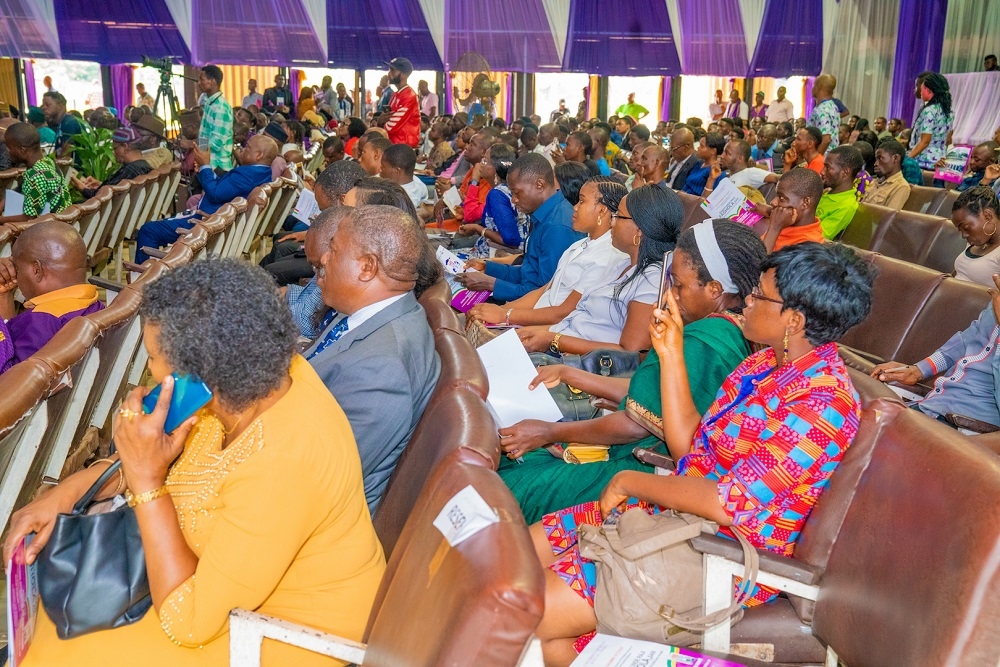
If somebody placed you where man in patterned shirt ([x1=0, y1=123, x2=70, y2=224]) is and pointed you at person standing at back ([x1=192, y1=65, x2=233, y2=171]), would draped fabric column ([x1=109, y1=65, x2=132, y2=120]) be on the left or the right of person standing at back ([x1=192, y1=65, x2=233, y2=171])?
left

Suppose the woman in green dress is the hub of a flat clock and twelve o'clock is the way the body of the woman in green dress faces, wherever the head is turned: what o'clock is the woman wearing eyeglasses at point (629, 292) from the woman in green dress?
The woman wearing eyeglasses is roughly at 3 o'clock from the woman in green dress.

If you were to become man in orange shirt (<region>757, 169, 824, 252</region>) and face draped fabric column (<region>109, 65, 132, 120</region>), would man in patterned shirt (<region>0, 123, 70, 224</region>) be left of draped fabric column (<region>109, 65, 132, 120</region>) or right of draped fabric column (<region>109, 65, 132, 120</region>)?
left

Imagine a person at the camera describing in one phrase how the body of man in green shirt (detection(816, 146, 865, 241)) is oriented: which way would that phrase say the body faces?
to the viewer's left

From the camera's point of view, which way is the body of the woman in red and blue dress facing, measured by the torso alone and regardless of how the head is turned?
to the viewer's left

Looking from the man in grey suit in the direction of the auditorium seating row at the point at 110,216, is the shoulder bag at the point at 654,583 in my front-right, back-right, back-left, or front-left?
back-right

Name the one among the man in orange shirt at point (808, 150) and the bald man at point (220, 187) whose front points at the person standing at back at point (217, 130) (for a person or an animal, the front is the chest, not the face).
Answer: the man in orange shirt

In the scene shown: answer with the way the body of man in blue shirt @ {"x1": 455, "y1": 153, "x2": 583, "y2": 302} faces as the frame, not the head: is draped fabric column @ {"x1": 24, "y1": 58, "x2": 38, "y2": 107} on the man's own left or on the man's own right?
on the man's own right

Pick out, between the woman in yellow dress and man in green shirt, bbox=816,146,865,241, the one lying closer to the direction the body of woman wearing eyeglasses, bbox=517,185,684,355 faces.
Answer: the woman in yellow dress

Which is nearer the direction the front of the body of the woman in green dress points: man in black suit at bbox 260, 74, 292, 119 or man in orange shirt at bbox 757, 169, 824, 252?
the man in black suit

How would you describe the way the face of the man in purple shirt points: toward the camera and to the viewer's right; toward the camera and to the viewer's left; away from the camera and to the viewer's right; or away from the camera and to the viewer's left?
away from the camera and to the viewer's left

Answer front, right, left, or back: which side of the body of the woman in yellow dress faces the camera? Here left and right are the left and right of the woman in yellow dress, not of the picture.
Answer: left
